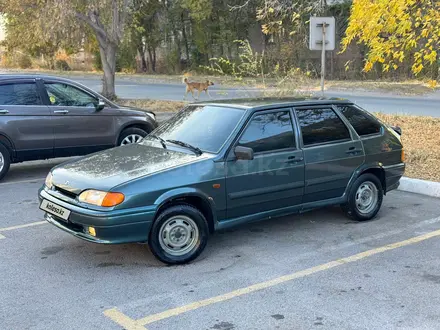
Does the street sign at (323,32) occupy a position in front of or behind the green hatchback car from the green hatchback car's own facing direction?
behind

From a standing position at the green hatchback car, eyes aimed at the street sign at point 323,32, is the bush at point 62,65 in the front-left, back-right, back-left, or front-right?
front-left

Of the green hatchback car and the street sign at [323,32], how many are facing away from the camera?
1

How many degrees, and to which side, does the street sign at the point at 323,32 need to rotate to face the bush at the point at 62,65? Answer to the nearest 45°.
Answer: approximately 45° to its left

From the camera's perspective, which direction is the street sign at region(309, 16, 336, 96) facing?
away from the camera

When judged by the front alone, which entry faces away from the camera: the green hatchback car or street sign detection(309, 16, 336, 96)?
the street sign

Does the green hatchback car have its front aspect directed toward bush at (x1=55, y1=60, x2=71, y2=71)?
no

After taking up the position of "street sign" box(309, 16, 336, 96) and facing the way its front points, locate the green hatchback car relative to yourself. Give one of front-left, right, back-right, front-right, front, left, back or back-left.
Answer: back
